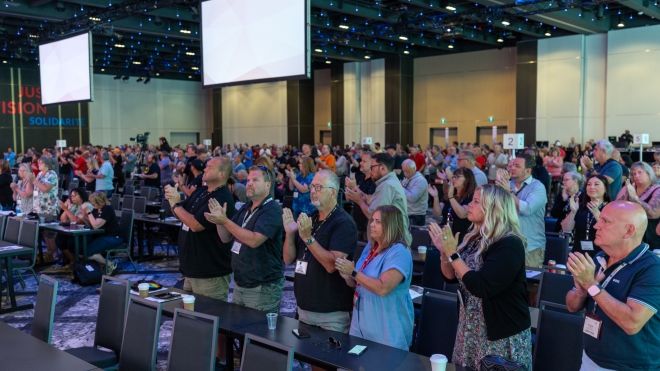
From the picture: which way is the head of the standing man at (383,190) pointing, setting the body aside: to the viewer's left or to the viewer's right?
to the viewer's left

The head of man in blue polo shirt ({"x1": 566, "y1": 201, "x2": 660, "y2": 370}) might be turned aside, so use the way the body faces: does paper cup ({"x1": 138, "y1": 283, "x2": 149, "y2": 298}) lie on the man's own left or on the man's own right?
on the man's own right

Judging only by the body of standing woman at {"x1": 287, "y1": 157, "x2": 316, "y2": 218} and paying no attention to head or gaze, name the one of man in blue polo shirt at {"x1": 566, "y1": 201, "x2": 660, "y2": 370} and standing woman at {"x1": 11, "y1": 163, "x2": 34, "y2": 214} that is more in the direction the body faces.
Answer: the standing woman

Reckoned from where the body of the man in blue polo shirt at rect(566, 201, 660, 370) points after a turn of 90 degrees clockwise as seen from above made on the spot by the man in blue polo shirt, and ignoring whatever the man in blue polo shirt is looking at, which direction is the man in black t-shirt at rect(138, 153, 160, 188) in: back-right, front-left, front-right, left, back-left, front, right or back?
front

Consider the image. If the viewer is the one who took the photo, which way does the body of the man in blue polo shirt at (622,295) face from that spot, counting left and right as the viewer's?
facing the viewer and to the left of the viewer

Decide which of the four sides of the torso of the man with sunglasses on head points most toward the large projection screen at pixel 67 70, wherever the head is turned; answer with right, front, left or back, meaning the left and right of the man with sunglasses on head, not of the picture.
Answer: right

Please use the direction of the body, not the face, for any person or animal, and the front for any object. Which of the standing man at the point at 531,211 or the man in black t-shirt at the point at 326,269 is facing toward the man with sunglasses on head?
the standing man

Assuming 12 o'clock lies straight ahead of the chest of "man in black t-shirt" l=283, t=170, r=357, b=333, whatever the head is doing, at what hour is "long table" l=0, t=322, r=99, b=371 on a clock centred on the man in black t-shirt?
The long table is roughly at 1 o'clock from the man in black t-shirt.

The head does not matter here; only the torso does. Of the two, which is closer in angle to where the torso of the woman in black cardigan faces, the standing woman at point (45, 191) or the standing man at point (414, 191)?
the standing woman

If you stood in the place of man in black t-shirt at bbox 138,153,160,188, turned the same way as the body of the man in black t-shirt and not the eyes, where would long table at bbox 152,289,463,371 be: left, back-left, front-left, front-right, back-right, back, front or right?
left

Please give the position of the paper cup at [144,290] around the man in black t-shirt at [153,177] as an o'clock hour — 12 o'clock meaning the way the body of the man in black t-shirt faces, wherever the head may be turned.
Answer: The paper cup is roughly at 9 o'clock from the man in black t-shirt.

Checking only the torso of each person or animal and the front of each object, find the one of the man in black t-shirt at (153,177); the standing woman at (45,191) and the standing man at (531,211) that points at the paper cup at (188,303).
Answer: the standing man

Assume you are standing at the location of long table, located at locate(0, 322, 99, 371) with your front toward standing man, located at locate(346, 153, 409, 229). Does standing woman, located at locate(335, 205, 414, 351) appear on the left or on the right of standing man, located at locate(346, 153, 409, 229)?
right

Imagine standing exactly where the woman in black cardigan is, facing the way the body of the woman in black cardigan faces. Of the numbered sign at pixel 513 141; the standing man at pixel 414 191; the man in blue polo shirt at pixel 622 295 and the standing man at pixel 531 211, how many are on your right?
3
